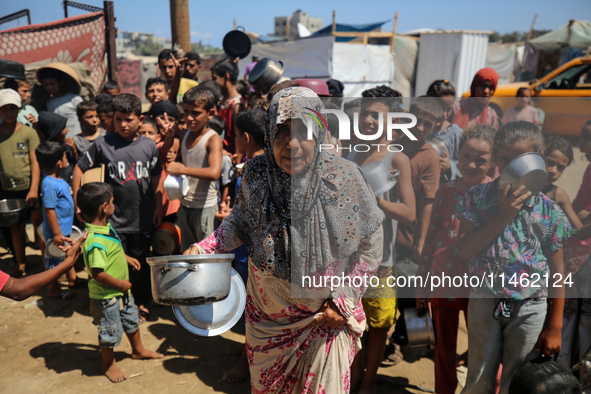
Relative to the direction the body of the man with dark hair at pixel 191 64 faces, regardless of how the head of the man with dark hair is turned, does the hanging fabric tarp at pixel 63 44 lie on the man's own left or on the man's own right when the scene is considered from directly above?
on the man's own right

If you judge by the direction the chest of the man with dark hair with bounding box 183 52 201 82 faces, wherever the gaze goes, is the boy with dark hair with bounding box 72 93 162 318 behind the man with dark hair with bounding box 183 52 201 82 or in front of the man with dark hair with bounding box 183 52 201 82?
in front

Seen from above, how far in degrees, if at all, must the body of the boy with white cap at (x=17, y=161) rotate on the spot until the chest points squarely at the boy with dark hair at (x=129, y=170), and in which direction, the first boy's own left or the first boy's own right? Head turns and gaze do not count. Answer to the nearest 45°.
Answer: approximately 45° to the first boy's own left

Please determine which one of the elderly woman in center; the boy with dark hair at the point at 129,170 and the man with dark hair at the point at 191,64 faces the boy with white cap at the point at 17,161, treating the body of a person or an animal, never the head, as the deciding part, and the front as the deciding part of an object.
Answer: the man with dark hair at the point at 191,64

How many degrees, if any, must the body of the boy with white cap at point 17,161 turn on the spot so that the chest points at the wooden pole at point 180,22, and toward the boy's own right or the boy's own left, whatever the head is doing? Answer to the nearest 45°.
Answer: approximately 135° to the boy's own left

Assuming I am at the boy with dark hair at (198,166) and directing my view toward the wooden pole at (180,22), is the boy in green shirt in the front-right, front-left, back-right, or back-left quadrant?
back-left

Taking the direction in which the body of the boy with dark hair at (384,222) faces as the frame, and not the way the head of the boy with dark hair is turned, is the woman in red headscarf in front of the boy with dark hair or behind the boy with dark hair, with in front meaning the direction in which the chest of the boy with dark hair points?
behind

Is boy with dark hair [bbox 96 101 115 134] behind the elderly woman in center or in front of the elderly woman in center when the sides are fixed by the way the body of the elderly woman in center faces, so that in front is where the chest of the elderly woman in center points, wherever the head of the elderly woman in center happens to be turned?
behind

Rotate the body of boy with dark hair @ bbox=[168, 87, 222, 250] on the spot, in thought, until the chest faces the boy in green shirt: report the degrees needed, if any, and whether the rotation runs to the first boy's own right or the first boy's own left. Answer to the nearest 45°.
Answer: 0° — they already face them

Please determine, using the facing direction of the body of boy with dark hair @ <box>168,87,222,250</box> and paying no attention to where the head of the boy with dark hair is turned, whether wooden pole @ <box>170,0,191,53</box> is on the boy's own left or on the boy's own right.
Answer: on the boy's own right
